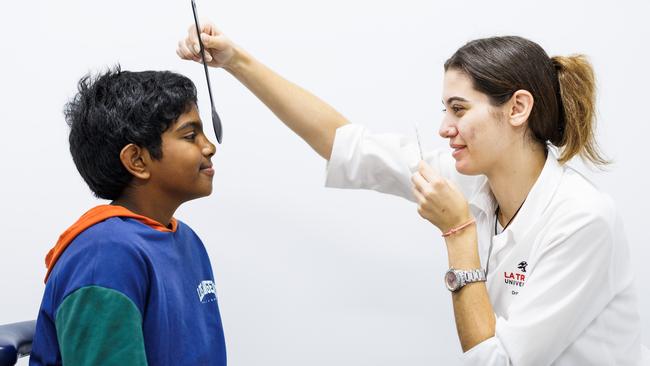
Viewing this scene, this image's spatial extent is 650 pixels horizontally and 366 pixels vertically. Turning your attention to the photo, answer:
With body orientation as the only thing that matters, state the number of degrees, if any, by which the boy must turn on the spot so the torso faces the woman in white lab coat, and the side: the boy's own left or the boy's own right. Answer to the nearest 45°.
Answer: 0° — they already face them

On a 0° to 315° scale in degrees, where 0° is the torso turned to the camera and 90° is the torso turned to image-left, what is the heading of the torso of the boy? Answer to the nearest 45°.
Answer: approximately 270°

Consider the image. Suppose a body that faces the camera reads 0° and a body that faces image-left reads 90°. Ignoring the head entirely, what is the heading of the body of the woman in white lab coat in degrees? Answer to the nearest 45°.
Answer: approximately 90°

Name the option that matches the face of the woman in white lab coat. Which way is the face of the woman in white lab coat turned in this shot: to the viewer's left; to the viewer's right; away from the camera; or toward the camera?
to the viewer's left

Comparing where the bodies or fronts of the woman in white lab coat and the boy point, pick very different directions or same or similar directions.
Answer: very different directions

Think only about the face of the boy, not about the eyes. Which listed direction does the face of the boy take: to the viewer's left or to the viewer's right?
to the viewer's right

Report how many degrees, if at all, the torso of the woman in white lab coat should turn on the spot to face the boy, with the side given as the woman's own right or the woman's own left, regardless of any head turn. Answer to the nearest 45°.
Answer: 0° — they already face them

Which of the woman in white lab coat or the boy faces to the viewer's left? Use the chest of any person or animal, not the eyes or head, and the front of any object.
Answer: the woman in white lab coat

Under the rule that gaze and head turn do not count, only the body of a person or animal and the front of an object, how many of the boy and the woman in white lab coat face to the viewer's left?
1
